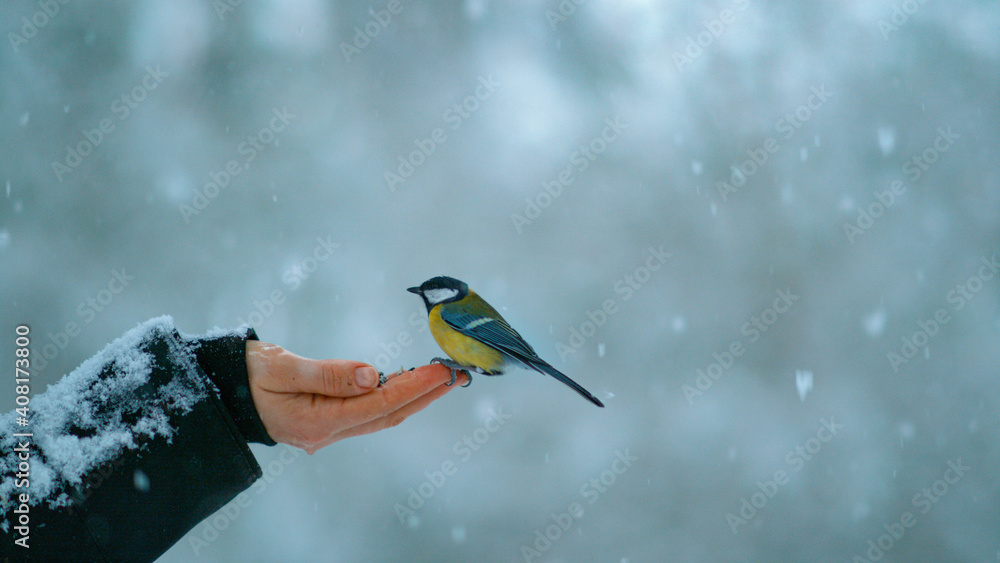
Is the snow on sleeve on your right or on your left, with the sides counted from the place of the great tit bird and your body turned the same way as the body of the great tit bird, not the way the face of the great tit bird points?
on your left

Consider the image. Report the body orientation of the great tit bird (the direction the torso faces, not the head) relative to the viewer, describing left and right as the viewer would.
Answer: facing to the left of the viewer
